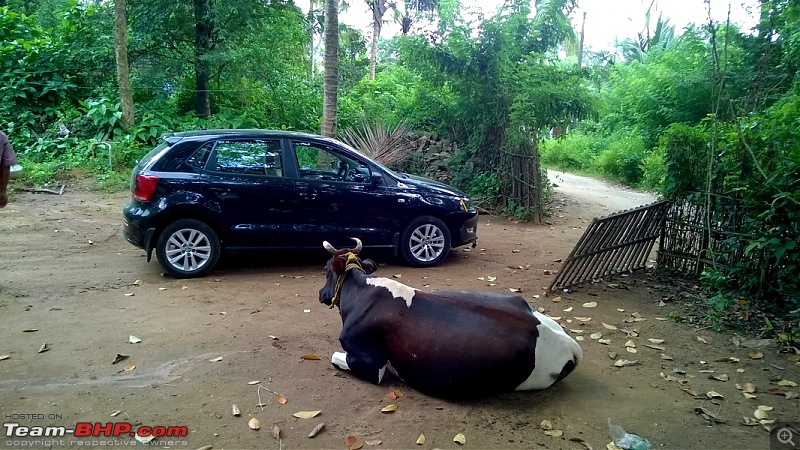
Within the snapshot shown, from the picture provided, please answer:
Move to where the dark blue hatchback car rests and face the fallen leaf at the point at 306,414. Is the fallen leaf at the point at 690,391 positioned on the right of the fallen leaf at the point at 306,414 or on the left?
left

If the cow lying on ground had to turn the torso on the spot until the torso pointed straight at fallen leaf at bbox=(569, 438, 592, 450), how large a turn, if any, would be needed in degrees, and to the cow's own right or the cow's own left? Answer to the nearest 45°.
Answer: approximately 135° to the cow's own left

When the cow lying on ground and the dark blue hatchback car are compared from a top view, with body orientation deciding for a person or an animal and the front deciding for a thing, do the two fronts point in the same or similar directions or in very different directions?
very different directions

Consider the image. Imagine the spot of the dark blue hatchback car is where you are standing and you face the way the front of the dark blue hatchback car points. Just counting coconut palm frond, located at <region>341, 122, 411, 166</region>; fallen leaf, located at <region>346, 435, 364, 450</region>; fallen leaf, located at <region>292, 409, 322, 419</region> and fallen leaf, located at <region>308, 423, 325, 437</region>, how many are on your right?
3

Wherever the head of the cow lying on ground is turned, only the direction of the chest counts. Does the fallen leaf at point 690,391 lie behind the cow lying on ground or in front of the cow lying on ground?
behind

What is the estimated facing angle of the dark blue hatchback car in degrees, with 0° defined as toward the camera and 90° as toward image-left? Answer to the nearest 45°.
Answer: approximately 270°

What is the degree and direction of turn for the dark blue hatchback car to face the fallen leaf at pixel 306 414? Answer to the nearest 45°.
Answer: approximately 90° to its right

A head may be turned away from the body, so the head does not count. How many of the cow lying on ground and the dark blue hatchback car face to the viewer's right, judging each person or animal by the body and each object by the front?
1

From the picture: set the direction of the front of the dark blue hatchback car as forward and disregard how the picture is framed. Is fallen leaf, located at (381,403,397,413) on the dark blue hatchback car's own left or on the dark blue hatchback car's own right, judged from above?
on the dark blue hatchback car's own right

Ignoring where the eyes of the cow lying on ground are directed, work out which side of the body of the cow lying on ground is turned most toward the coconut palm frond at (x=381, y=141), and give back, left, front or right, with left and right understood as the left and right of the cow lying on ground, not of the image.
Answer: right

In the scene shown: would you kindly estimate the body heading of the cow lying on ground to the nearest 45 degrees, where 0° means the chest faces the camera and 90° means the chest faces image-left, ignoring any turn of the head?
approximately 90°
